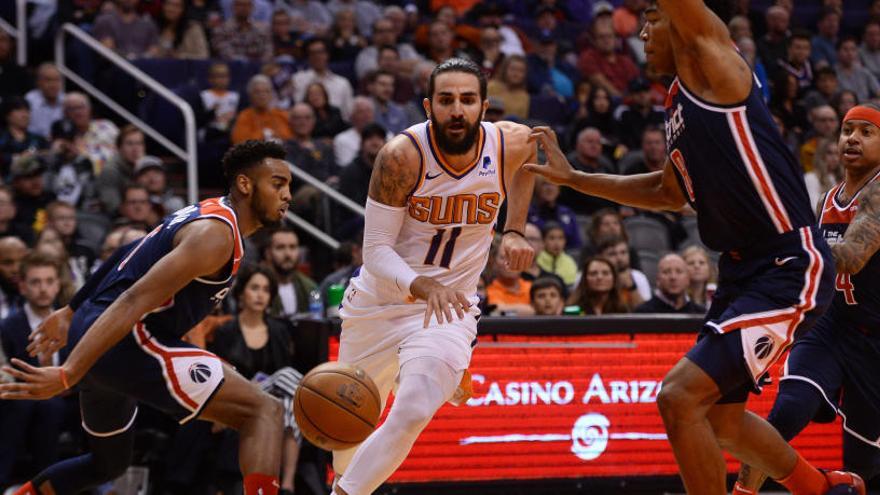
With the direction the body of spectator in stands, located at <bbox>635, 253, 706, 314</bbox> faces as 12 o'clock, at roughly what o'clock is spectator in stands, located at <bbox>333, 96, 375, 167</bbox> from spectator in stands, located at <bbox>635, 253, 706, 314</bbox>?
spectator in stands, located at <bbox>333, 96, 375, 167</bbox> is roughly at 4 o'clock from spectator in stands, located at <bbox>635, 253, 706, 314</bbox>.

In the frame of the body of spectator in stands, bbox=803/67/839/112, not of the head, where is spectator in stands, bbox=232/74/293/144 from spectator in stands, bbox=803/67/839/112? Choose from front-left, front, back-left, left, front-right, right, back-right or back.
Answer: front-right

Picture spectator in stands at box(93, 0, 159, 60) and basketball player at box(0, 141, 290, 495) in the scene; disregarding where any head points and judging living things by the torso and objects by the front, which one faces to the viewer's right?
the basketball player

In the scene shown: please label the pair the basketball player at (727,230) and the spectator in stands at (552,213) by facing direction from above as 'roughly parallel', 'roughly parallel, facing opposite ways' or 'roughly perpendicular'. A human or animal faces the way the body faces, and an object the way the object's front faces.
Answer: roughly perpendicular

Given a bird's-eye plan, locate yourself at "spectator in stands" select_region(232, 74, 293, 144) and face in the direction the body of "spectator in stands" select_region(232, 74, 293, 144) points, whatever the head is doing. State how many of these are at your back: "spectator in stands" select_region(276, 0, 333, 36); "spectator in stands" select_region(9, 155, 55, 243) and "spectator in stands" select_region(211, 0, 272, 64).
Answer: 2

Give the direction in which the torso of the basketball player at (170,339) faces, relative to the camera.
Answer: to the viewer's right

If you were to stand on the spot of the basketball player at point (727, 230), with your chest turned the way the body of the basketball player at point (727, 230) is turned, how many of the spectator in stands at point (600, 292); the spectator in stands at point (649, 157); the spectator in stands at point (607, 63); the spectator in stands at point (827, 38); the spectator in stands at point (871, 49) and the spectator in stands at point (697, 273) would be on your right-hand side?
6

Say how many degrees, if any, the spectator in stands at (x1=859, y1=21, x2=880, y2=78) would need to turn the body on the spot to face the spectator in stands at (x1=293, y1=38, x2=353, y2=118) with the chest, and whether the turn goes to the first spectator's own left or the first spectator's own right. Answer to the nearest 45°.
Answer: approximately 45° to the first spectator's own right

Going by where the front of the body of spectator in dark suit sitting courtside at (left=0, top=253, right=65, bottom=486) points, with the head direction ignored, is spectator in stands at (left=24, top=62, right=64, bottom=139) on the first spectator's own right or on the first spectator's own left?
on the first spectator's own left

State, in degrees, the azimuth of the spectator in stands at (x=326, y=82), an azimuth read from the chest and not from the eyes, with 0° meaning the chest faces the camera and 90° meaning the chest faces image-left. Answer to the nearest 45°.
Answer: approximately 0°
